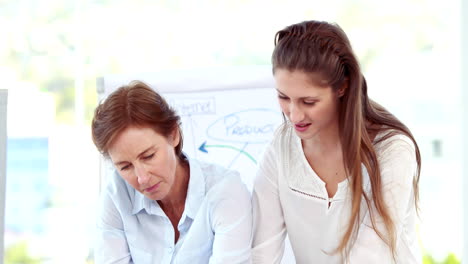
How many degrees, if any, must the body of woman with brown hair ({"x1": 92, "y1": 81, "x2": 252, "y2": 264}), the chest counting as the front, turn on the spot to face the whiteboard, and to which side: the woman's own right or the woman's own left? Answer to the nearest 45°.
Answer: approximately 180°

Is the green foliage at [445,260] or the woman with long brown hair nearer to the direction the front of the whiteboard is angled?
the woman with long brown hair

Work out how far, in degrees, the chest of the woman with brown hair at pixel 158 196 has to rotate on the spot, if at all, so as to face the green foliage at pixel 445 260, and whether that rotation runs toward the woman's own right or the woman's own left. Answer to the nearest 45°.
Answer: approximately 135° to the woman's own left

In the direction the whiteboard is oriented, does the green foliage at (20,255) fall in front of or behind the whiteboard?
behind

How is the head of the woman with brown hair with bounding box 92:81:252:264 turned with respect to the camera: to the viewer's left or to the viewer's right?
to the viewer's left

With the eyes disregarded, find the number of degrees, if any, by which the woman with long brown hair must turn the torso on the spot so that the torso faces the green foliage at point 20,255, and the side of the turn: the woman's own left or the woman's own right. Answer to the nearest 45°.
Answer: approximately 90° to the woman's own right

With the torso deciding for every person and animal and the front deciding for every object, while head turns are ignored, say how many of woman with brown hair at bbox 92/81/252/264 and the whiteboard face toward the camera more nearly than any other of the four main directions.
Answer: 2
